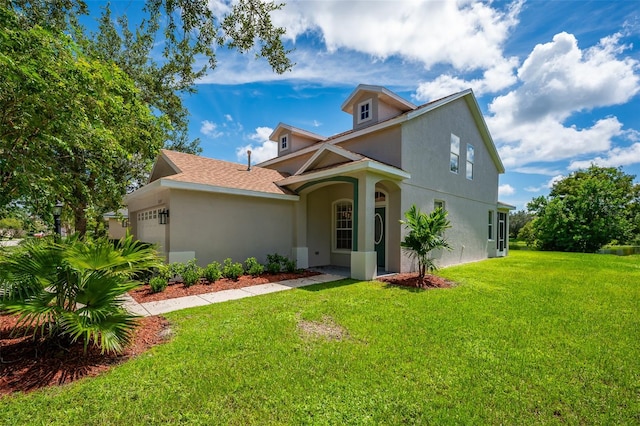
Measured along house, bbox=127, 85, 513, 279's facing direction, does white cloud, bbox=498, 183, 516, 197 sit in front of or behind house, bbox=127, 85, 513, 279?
behind

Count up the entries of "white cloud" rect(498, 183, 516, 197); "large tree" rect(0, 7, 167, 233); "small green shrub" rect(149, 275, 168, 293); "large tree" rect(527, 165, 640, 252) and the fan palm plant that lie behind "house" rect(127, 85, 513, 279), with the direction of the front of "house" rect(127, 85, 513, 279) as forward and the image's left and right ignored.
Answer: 2

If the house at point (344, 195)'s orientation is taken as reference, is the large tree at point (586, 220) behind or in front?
behind

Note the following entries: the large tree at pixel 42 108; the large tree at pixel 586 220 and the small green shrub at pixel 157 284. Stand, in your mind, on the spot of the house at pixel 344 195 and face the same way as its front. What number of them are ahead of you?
2

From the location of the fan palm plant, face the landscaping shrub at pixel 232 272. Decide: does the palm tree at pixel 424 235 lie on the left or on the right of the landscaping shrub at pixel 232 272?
right

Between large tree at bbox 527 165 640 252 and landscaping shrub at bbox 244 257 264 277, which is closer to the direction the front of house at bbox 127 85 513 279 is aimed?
the landscaping shrub

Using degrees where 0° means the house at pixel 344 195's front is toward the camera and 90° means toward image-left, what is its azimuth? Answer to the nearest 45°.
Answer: approximately 45°

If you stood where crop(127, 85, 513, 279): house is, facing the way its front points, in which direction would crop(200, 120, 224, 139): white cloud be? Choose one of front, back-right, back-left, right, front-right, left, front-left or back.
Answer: right

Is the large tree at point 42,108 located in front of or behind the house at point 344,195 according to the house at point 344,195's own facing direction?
in front
